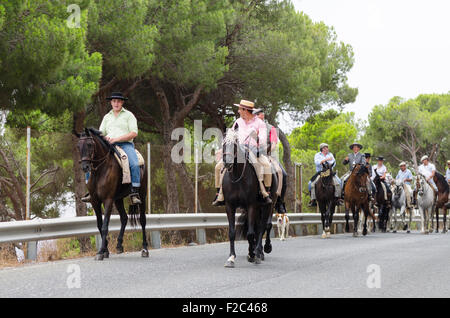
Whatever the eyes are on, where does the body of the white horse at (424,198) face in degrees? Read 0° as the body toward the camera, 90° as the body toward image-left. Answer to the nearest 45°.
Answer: approximately 0°

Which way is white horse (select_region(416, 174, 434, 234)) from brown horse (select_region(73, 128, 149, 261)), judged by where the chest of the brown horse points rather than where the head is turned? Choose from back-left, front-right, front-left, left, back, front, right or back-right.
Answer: back

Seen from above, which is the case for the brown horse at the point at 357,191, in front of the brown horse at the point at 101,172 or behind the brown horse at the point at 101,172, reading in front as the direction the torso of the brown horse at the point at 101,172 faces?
behind

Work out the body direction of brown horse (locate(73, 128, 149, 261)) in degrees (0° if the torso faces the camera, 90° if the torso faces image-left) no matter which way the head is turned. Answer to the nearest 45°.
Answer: approximately 45°

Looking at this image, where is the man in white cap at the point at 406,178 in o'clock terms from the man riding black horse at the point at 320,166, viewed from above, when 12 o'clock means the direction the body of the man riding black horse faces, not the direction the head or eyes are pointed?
The man in white cap is roughly at 7 o'clock from the man riding black horse.

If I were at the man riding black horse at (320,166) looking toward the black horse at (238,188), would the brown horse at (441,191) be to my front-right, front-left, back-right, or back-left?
back-left
